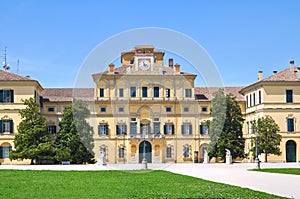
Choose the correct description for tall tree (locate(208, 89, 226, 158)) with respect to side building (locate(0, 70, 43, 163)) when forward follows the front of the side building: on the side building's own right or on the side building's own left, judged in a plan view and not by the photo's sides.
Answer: on the side building's own left

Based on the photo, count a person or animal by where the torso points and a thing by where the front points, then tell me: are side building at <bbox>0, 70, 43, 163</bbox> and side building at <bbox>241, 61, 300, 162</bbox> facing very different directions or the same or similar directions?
same or similar directions

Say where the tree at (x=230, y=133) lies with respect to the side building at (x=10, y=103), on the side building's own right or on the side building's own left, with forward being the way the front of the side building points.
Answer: on the side building's own left

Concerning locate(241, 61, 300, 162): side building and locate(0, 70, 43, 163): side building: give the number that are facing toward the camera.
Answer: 2

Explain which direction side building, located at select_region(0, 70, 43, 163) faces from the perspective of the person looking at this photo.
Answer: facing the viewer

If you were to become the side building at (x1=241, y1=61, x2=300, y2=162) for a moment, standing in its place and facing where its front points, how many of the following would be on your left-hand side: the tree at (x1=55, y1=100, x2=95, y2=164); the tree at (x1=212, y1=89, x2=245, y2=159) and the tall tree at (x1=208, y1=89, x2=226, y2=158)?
0

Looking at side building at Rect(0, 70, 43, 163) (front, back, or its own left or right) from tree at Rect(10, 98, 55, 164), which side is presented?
front

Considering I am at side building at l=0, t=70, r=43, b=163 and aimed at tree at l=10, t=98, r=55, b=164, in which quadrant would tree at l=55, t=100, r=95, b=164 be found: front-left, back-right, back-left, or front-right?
front-left

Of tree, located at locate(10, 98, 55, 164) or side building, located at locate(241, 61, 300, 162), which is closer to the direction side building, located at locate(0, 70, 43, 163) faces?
the tree

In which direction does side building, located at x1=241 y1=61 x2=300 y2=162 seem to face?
toward the camera

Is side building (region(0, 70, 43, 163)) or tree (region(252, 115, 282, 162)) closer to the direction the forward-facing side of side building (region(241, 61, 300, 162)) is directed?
the tree

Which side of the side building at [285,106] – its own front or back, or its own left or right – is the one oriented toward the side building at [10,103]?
right

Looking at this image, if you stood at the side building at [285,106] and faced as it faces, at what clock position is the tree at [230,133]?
The tree is roughly at 2 o'clock from the side building.

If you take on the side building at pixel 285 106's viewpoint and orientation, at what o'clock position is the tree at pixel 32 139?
The tree is roughly at 2 o'clock from the side building.
